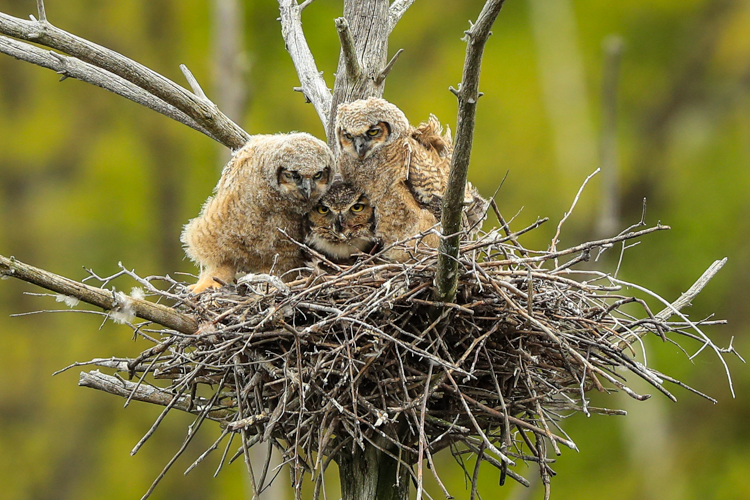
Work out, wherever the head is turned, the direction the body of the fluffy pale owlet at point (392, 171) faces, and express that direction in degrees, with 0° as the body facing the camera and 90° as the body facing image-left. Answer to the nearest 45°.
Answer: approximately 45°

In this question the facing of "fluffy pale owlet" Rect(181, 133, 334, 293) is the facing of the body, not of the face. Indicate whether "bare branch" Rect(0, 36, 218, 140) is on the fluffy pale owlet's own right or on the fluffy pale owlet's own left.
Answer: on the fluffy pale owlet's own right

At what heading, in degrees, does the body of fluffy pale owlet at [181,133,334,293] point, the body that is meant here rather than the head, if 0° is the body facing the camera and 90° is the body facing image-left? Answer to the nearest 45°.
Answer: approximately 315°

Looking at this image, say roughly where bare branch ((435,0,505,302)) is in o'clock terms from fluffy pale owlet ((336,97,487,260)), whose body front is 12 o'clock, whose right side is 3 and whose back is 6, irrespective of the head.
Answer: The bare branch is roughly at 10 o'clock from the fluffy pale owlet.

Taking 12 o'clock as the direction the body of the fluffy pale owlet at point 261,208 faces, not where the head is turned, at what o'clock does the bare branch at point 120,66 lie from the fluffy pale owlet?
The bare branch is roughly at 5 o'clock from the fluffy pale owlet.
